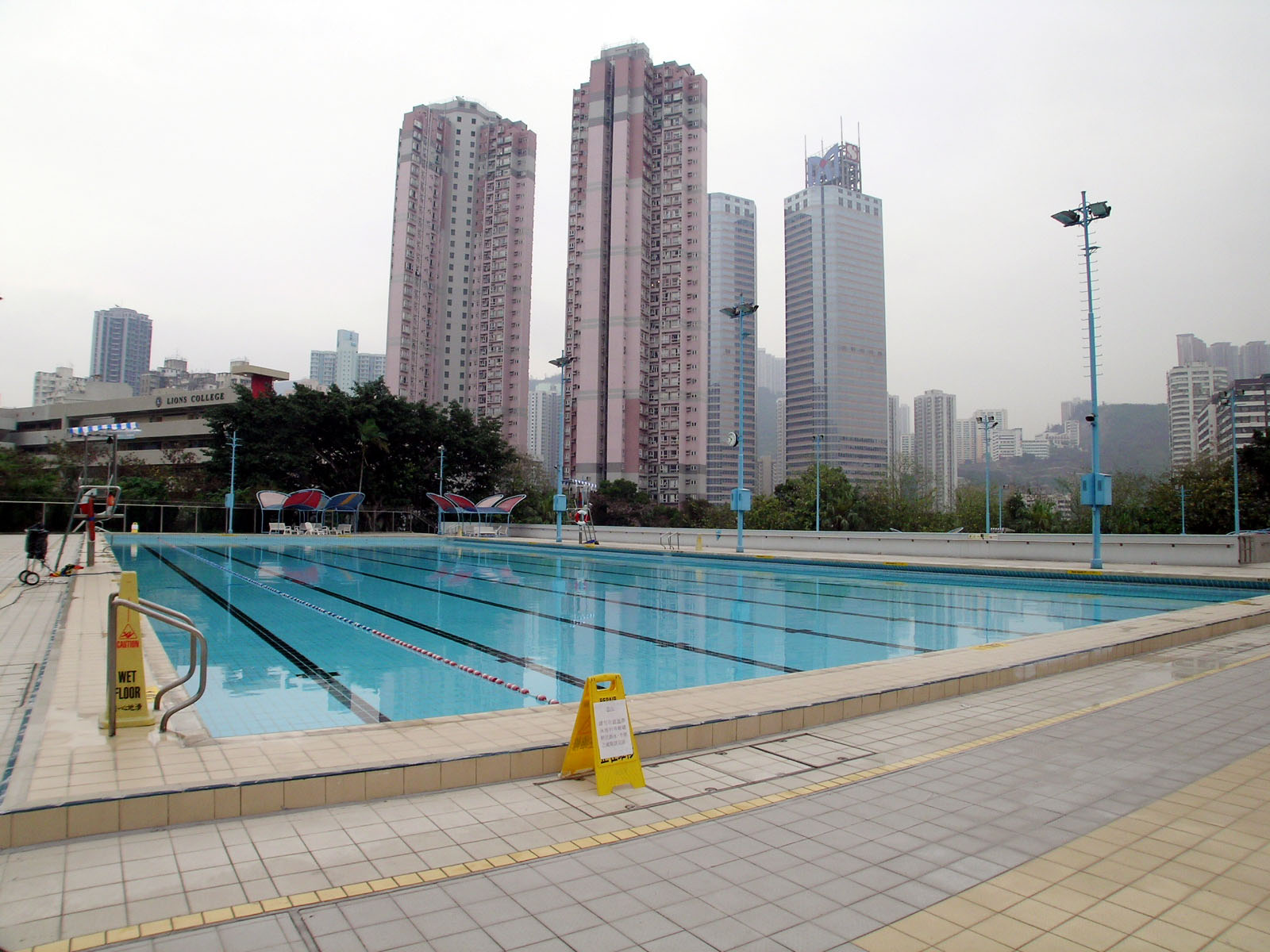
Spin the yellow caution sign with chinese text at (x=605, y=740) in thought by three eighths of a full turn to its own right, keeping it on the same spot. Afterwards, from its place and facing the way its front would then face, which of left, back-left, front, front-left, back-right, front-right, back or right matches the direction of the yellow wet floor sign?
front

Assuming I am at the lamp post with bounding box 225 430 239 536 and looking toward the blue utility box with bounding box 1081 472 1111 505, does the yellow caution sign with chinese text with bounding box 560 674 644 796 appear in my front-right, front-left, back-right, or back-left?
front-right

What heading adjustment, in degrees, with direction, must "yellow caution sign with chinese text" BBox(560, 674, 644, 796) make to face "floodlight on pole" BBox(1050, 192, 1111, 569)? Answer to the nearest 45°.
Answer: approximately 90° to its left

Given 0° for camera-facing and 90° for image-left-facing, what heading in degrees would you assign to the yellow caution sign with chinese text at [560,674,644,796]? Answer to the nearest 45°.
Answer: approximately 315°

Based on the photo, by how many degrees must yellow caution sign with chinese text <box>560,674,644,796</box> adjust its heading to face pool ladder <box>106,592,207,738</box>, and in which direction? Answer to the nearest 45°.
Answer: approximately 135° to its right

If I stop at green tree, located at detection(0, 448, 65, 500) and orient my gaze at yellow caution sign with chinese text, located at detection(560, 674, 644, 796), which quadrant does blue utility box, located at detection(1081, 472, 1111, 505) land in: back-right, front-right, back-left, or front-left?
front-left

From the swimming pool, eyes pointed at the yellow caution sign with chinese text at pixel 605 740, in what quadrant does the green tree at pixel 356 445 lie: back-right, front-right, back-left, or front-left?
back-right

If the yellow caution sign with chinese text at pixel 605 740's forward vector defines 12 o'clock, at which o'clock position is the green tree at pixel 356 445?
The green tree is roughly at 7 o'clock from the yellow caution sign with chinese text.

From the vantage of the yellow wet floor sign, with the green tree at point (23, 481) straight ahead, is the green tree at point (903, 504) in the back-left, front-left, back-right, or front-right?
front-right

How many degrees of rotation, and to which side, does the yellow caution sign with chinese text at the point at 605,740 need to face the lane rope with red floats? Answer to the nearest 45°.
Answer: approximately 180°

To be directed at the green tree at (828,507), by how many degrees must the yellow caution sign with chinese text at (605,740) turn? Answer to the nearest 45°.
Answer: approximately 135° to its left

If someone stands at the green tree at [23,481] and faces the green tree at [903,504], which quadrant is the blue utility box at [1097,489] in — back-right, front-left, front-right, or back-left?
front-right

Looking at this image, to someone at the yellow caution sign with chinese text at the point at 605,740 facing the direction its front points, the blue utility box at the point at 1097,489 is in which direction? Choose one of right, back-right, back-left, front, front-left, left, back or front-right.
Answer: left

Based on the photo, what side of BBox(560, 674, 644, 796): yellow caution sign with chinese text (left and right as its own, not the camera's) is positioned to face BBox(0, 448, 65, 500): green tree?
back
